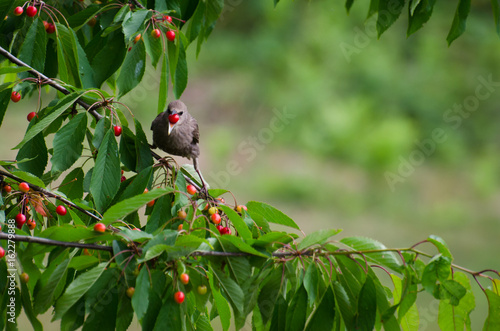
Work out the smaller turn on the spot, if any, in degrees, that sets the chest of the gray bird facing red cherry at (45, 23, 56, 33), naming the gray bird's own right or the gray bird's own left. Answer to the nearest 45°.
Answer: approximately 45° to the gray bird's own right

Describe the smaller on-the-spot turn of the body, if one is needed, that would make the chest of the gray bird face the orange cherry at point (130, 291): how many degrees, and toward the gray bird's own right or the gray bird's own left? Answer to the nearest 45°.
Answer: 0° — it already faces it

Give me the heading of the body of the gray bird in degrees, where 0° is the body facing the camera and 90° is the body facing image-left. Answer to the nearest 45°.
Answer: approximately 0°

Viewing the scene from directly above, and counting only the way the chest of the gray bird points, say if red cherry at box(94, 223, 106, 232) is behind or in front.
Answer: in front

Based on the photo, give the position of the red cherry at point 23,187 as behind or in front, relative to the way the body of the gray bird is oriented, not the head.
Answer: in front

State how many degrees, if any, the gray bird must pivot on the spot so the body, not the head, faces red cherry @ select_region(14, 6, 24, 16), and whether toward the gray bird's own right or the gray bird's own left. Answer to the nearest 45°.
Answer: approximately 45° to the gray bird's own right

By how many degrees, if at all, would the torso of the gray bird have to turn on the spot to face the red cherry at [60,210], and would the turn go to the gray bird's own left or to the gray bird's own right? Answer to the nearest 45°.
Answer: approximately 90° to the gray bird's own right

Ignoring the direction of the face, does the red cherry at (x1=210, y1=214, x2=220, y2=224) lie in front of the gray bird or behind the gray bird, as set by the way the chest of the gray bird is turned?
in front

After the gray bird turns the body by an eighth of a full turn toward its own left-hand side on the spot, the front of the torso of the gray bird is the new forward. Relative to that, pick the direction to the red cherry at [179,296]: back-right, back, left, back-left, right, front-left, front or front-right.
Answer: front-right

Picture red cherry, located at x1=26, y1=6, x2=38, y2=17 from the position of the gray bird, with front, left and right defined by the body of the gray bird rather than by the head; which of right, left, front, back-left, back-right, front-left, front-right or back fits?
front-right
